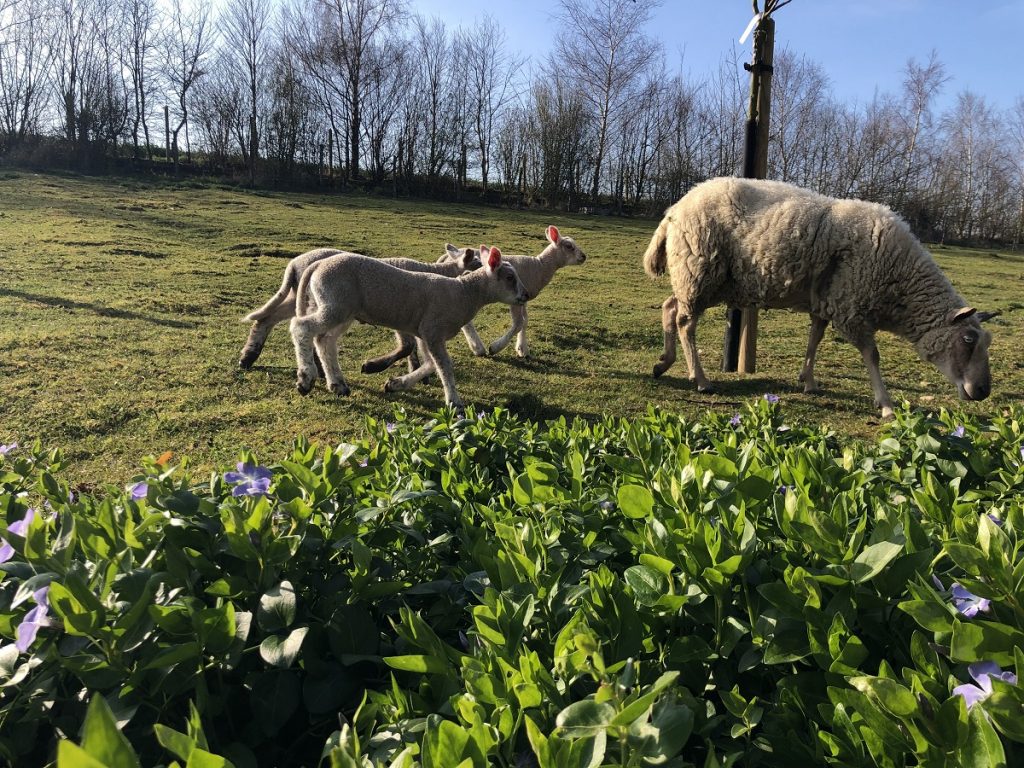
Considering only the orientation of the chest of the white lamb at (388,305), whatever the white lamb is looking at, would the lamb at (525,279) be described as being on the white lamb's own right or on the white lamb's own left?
on the white lamb's own left

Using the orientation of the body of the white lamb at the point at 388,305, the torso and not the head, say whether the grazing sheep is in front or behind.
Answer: in front

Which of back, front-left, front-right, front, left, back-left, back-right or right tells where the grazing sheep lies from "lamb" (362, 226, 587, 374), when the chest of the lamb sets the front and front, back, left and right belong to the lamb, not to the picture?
front-right

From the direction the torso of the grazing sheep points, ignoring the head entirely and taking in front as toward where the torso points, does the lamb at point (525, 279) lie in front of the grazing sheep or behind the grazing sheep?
behind

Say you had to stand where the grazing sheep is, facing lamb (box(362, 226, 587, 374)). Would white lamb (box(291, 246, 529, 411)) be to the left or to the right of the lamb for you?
left

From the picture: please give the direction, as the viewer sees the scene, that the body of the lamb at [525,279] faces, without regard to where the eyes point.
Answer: to the viewer's right

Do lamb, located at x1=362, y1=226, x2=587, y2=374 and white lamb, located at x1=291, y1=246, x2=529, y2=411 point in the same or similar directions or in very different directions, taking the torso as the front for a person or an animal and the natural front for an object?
same or similar directions

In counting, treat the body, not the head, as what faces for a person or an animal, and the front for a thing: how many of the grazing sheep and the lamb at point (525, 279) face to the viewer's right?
2

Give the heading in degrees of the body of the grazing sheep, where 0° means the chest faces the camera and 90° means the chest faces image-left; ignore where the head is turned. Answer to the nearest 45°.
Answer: approximately 270°

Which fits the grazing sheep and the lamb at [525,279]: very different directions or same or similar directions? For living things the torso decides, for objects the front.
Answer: same or similar directions

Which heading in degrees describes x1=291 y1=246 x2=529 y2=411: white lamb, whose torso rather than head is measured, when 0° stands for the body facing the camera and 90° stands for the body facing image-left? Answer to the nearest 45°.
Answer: approximately 270°

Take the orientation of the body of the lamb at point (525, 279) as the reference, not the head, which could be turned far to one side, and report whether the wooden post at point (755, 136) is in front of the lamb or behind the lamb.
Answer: in front

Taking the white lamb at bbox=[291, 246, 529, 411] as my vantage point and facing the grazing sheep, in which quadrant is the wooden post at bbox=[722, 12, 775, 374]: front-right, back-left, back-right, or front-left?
front-left
